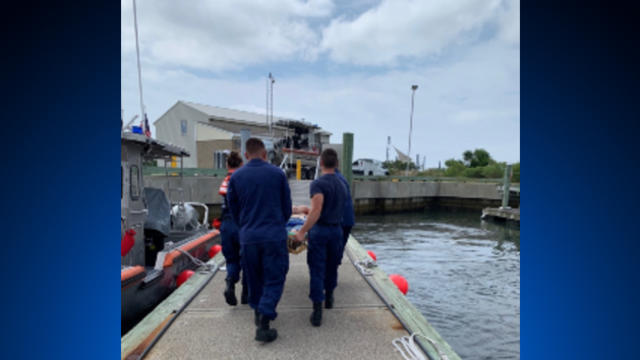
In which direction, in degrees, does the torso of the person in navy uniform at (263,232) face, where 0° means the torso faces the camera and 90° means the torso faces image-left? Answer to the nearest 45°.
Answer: approximately 180°

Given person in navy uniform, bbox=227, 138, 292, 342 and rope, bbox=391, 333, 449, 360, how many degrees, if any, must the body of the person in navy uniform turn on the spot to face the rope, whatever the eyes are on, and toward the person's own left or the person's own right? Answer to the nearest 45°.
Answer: approximately 90° to the person's own right

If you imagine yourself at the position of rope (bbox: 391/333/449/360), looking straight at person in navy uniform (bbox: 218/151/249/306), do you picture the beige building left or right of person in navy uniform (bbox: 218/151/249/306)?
right

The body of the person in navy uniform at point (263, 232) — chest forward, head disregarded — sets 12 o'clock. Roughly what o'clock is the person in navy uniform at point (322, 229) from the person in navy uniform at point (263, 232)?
the person in navy uniform at point (322, 229) is roughly at 2 o'clock from the person in navy uniform at point (263, 232).

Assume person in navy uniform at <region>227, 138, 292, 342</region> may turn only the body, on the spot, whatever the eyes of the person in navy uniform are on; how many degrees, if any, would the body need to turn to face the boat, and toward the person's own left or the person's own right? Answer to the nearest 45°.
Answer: approximately 45° to the person's own left

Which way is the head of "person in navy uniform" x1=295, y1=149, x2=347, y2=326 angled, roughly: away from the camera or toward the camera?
away from the camera

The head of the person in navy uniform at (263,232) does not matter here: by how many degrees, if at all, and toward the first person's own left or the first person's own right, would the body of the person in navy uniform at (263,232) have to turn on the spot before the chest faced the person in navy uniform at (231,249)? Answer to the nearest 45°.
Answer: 0° — they already face them

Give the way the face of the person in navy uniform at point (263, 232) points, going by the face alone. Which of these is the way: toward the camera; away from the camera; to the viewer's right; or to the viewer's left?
away from the camera
